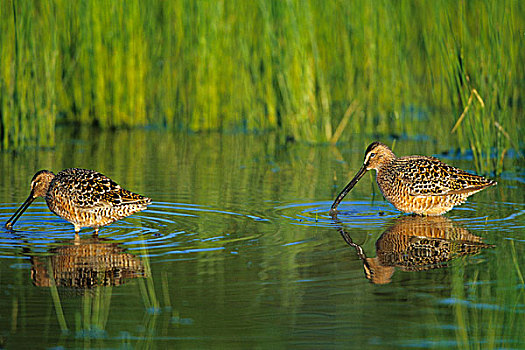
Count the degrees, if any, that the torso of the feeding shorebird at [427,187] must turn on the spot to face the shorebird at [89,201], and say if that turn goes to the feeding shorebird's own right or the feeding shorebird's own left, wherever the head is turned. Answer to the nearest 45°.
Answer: approximately 45° to the feeding shorebird's own left

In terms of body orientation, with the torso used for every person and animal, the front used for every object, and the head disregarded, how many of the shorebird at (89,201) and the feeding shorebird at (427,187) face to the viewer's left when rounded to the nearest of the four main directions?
2

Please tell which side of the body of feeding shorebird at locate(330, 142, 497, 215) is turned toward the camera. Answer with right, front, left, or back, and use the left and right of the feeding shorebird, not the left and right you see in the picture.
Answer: left

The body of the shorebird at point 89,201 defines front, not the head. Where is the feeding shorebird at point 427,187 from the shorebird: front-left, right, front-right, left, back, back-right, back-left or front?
back

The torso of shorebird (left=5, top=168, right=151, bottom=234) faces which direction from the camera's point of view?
to the viewer's left
